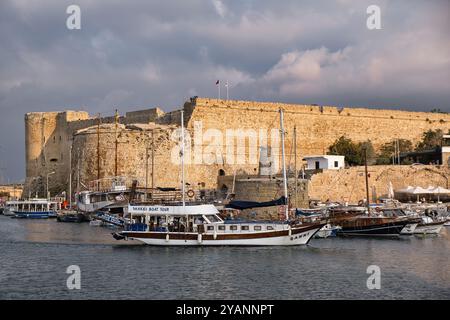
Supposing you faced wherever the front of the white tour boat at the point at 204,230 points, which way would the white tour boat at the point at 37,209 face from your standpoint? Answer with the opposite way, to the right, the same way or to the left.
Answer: the opposite way

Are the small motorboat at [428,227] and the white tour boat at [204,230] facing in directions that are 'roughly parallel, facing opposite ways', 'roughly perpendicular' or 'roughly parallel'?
roughly parallel

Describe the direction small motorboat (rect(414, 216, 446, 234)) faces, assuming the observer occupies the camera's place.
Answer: facing to the right of the viewer

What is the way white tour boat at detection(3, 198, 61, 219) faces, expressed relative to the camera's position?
facing to the left of the viewer

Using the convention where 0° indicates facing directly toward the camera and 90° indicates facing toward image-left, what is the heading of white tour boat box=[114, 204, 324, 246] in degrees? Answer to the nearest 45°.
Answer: approximately 270°

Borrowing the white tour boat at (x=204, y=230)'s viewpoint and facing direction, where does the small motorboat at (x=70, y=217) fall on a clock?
The small motorboat is roughly at 8 o'clock from the white tour boat.

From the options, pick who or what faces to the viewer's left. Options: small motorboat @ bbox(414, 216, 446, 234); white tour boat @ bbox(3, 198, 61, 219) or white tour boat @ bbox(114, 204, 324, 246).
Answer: white tour boat @ bbox(3, 198, 61, 219)

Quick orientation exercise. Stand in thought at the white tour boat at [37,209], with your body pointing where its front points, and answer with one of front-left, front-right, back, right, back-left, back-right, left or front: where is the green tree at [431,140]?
back

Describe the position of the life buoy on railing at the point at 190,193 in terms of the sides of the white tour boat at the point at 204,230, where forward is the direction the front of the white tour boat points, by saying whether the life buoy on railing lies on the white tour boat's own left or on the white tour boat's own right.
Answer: on the white tour boat's own left

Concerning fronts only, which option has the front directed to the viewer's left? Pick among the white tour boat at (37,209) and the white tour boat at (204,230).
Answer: the white tour boat at (37,209)
